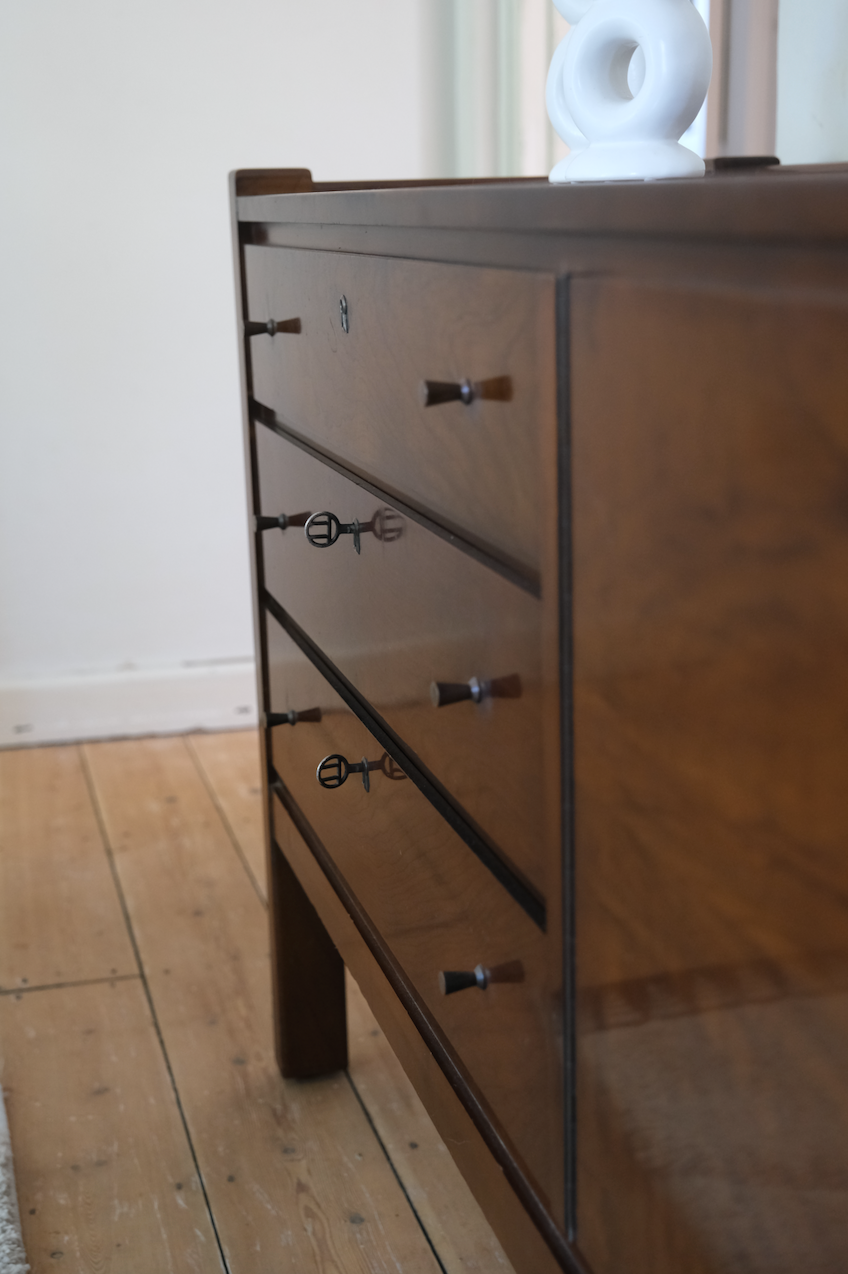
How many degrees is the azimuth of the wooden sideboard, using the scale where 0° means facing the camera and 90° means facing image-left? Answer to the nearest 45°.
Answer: approximately 45°
